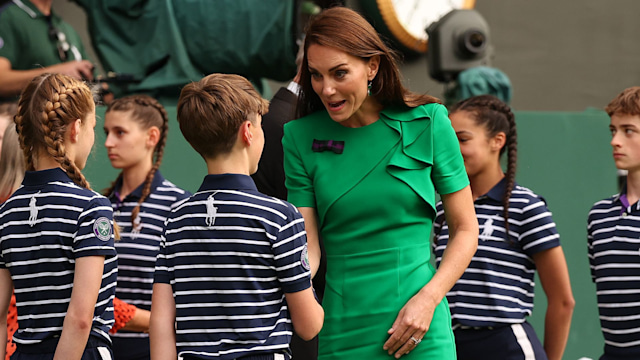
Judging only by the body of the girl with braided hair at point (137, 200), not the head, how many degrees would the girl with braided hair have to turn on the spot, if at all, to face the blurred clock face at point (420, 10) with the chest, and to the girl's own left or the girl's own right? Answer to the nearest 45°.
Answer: approximately 180°

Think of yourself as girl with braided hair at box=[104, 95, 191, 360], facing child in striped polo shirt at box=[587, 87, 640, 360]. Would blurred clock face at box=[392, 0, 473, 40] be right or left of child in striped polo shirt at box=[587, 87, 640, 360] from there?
left

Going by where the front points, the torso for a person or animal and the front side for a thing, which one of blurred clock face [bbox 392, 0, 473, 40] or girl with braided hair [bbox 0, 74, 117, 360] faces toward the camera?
the blurred clock face

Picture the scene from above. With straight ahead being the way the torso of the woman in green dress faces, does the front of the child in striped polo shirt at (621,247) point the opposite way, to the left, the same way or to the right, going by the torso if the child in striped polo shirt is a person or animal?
the same way

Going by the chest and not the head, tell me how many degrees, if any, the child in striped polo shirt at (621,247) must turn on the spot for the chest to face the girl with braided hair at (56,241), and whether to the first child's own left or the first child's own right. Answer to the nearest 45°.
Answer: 0° — they already face them

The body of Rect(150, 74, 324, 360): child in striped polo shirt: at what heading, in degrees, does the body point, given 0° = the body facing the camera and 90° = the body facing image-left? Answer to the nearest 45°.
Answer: approximately 225°

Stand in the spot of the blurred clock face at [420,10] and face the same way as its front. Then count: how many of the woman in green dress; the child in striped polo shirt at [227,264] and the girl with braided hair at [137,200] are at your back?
0

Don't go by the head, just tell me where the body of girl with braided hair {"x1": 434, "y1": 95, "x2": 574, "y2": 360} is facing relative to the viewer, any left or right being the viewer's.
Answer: facing the viewer and to the left of the viewer

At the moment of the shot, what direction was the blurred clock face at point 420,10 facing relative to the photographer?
facing the viewer

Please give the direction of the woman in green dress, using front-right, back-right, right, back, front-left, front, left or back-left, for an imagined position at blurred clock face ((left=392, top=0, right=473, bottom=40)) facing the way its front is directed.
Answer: front

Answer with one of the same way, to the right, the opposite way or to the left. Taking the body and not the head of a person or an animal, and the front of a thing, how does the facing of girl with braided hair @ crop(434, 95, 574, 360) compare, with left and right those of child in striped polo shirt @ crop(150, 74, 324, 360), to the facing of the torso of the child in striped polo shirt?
the opposite way

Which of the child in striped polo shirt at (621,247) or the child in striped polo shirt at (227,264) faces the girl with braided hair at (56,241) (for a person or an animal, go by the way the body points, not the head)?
the child in striped polo shirt at (621,247)

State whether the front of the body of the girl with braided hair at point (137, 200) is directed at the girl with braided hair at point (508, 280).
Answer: no

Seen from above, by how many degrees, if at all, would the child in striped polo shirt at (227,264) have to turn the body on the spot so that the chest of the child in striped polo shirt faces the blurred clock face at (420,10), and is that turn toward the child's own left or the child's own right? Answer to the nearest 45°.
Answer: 0° — they already face it

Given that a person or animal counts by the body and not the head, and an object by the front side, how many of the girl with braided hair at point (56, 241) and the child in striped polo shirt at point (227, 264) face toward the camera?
0

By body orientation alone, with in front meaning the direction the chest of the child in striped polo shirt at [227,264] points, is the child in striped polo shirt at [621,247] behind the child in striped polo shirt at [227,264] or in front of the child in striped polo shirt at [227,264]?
in front

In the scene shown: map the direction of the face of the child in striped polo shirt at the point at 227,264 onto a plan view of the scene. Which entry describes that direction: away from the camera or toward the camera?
away from the camera

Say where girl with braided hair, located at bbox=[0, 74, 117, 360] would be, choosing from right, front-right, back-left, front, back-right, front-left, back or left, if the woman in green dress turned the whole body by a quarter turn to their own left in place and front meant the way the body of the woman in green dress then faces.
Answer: back-right

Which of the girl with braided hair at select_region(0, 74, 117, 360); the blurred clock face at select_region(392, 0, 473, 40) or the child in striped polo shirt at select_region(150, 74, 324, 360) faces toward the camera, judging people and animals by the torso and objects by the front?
the blurred clock face
